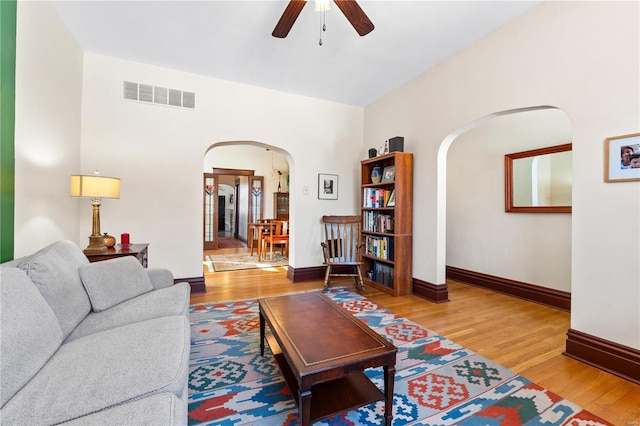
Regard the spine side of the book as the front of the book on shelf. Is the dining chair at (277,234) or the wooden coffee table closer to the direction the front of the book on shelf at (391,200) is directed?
the wooden coffee table

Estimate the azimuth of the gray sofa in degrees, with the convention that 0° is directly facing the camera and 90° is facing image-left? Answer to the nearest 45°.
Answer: approximately 270°

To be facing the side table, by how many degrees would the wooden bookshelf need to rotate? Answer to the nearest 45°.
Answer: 0° — it already faces it

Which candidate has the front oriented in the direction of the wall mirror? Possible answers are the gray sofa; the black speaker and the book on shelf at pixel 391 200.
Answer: the gray sofa

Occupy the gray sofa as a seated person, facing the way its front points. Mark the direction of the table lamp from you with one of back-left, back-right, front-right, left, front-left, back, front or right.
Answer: left

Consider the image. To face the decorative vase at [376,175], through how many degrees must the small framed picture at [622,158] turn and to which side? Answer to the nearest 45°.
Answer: approximately 45° to its right

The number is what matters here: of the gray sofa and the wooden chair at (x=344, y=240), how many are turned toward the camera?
1

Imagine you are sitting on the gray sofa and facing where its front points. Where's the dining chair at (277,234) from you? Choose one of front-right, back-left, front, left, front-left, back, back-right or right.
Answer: front-left

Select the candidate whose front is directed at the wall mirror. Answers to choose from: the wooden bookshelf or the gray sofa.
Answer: the gray sofa

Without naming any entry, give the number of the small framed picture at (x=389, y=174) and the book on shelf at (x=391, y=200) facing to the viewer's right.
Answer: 0

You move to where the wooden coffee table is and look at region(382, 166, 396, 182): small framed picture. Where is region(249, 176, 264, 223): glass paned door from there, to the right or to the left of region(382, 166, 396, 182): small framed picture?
left

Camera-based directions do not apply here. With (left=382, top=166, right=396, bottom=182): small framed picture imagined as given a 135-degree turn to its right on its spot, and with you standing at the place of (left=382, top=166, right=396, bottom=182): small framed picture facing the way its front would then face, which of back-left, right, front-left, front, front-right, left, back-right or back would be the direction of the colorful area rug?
back

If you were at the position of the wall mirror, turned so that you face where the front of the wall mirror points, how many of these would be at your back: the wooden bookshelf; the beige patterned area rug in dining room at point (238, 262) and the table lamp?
0

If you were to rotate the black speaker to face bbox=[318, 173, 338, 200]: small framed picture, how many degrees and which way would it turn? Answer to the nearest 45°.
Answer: approximately 90° to its right

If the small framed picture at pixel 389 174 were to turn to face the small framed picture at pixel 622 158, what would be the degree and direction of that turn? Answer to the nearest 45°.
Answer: approximately 90° to its left

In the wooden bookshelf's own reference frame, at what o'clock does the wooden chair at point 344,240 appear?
The wooden chair is roughly at 2 o'clock from the wooden bookshelf.

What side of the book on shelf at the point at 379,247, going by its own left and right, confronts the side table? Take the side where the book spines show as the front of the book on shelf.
front
